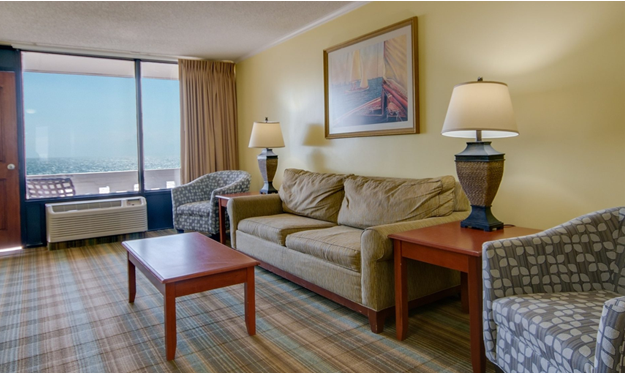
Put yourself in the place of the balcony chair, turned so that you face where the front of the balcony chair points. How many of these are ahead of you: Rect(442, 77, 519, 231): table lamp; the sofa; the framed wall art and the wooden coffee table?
0

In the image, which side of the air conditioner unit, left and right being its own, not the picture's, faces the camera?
front

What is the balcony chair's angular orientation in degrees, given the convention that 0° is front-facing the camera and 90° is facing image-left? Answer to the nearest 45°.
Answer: approximately 180°

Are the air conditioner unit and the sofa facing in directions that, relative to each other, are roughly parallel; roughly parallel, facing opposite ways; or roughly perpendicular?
roughly perpendicular

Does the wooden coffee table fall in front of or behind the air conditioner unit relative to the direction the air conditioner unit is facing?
in front

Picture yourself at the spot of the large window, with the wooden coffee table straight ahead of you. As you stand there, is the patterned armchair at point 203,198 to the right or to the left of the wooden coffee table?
left

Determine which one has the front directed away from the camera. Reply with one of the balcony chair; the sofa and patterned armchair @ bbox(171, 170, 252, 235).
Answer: the balcony chair

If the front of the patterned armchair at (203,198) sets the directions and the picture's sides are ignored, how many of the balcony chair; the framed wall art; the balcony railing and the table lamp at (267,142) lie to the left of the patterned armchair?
2

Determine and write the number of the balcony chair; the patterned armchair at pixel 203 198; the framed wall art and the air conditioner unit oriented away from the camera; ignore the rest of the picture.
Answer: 1

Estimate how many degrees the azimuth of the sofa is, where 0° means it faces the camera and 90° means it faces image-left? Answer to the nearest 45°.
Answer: approximately 45°

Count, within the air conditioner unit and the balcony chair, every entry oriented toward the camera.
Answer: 1

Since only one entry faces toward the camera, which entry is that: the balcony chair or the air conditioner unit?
the air conditioner unit

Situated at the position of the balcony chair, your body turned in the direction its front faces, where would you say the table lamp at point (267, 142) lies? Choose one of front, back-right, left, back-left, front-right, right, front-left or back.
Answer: back-right

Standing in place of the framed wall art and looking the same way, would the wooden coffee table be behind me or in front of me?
in front

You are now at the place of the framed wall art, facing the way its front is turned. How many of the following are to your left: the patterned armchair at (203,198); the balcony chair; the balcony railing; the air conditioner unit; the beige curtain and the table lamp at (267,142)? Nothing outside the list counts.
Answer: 0

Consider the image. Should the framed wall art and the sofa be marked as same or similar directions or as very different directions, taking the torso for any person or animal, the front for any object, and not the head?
same or similar directions

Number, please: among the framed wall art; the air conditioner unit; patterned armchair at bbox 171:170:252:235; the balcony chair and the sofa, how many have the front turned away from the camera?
1
